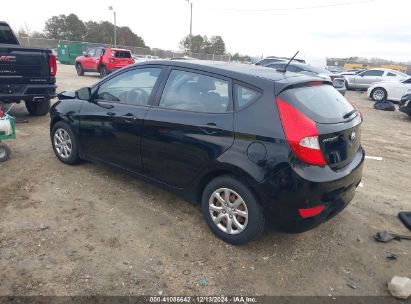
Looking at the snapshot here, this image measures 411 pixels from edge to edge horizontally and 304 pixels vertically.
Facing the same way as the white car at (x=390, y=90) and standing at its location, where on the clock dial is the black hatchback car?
The black hatchback car is roughly at 9 o'clock from the white car.

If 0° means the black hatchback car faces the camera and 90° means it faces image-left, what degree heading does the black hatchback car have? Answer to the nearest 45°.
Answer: approximately 135°

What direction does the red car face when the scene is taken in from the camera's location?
facing away from the viewer and to the left of the viewer

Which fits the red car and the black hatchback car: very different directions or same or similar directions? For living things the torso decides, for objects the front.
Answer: same or similar directions

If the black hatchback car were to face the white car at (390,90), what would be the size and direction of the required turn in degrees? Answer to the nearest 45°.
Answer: approximately 90° to its right

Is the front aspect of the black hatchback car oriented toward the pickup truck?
yes

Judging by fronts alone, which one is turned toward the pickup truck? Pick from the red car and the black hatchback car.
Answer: the black hatchback car

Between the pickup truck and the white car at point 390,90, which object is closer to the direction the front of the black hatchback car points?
the pickup truck

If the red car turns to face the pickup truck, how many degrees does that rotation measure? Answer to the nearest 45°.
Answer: approximately 135° to its left

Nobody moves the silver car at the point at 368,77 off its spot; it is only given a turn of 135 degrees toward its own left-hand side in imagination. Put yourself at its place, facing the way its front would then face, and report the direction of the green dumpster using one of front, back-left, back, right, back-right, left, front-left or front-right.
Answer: back-right

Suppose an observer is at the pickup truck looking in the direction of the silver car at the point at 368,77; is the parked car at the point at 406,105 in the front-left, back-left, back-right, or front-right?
front-right

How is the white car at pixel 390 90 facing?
to the viewer's left

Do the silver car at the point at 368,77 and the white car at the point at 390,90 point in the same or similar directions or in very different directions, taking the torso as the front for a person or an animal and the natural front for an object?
same or similar directions

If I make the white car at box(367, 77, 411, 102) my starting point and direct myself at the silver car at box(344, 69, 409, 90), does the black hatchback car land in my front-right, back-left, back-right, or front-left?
back-left

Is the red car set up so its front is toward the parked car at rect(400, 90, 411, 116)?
no
